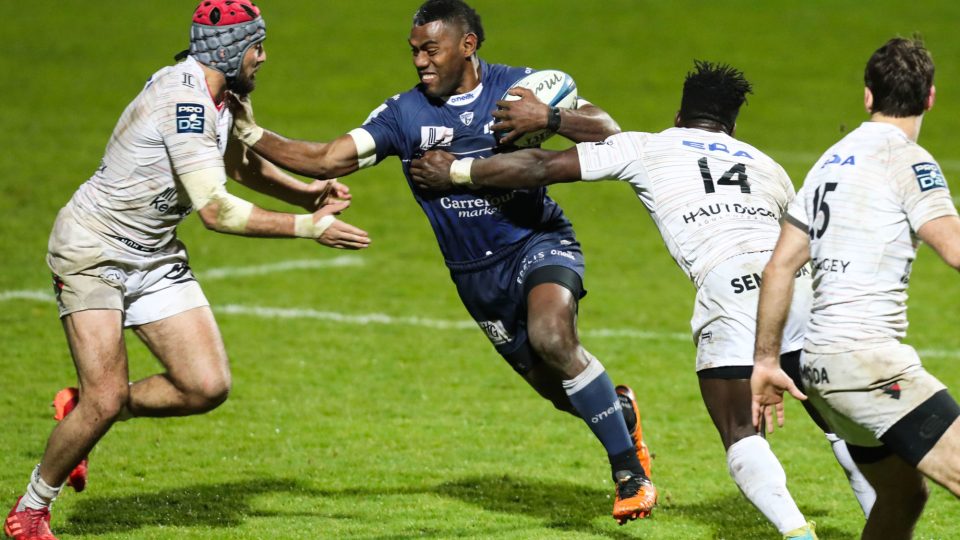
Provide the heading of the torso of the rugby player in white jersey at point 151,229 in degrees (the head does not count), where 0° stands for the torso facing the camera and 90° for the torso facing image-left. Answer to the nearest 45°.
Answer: approximately 270°

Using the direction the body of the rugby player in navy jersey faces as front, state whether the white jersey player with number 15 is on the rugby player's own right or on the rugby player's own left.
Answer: on the rugby player's own left

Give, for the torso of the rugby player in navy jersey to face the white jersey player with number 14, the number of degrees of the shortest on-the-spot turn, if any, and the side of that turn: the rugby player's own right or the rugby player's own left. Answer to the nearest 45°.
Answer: approximately 90° to the rugby player's own left

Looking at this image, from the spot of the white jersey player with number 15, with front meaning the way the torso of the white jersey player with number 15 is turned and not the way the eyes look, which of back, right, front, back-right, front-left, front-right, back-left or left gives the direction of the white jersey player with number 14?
left

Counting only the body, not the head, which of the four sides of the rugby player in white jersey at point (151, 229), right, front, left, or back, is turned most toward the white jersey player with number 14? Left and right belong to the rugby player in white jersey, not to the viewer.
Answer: front

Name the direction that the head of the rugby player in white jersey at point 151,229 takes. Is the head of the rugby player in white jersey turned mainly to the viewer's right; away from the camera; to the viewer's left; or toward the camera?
to the viewer's right

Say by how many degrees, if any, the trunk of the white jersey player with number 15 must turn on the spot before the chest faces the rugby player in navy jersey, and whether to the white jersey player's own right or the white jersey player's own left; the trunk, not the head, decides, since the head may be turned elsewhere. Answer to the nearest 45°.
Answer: approximately 90° to the white jersey player's own left

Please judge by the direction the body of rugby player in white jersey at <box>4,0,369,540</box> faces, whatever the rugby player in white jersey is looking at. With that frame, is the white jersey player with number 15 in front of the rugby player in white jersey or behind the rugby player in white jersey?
in front
